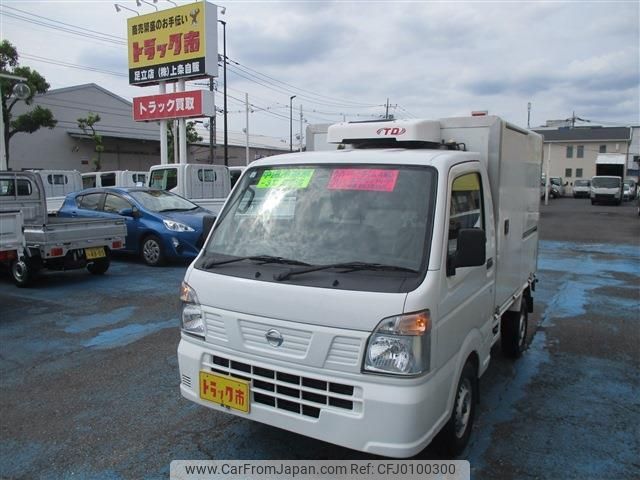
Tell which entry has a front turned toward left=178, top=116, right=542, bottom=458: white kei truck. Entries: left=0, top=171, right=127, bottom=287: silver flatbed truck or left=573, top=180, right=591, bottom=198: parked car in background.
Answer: the parked car in background

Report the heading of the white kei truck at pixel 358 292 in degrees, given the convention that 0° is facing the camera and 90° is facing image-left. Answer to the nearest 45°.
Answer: approximately 45°

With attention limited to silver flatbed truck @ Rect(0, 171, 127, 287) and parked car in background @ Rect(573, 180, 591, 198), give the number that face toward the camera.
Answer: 1

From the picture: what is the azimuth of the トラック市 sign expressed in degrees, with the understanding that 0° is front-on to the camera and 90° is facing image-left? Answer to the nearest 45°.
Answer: approximately 45°

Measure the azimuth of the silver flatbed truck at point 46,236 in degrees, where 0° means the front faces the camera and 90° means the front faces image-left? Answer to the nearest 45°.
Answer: approximately 135°
